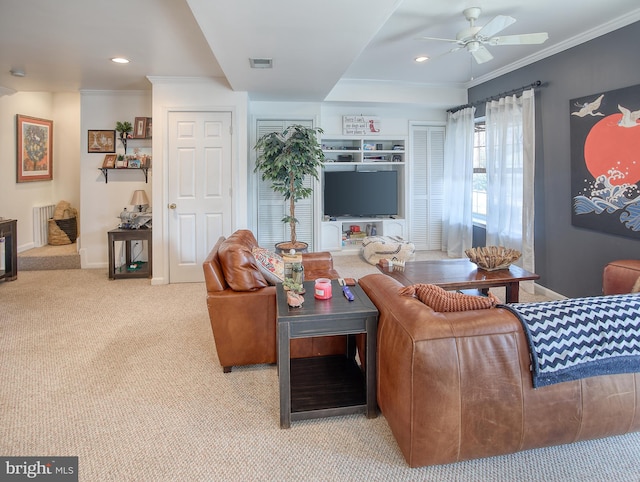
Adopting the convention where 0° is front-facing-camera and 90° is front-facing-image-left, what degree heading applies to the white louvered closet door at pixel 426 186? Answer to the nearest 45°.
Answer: approximately 0°

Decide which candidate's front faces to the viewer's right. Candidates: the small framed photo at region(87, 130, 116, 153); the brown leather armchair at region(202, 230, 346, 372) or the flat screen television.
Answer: the brown leather armchair

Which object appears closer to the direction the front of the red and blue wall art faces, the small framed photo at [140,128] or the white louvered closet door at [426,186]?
the small framed photo

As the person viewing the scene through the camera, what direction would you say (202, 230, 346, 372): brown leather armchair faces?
facing to the right of the viewer

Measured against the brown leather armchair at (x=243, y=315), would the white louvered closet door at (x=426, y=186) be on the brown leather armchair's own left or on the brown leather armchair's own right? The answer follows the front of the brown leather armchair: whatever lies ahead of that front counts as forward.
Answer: on the brown leather armchair's own left

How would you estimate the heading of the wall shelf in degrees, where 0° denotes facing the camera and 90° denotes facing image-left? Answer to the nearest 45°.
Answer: approximately 0°

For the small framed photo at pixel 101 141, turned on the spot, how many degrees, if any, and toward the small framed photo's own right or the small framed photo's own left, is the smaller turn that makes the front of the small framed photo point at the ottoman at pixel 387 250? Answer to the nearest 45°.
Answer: approximately 90° to the small framed photo's own left
